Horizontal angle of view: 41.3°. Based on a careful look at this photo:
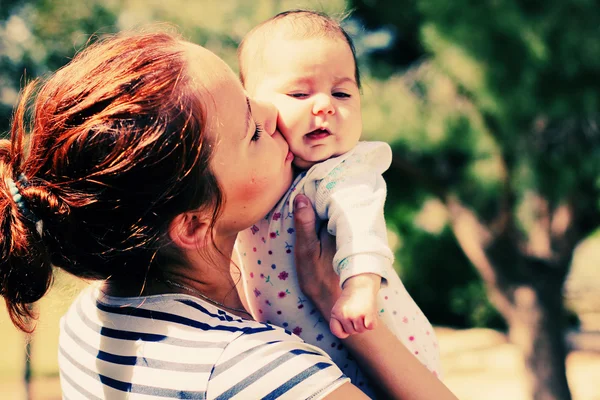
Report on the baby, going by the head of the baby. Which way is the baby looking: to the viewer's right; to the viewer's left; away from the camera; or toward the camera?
toward the camera

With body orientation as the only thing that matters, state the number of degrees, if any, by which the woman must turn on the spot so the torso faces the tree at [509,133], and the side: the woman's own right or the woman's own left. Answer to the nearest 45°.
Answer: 0° — they already face it

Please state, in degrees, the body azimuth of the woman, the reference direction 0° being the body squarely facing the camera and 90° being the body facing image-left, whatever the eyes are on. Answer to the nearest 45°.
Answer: approximately 225°
